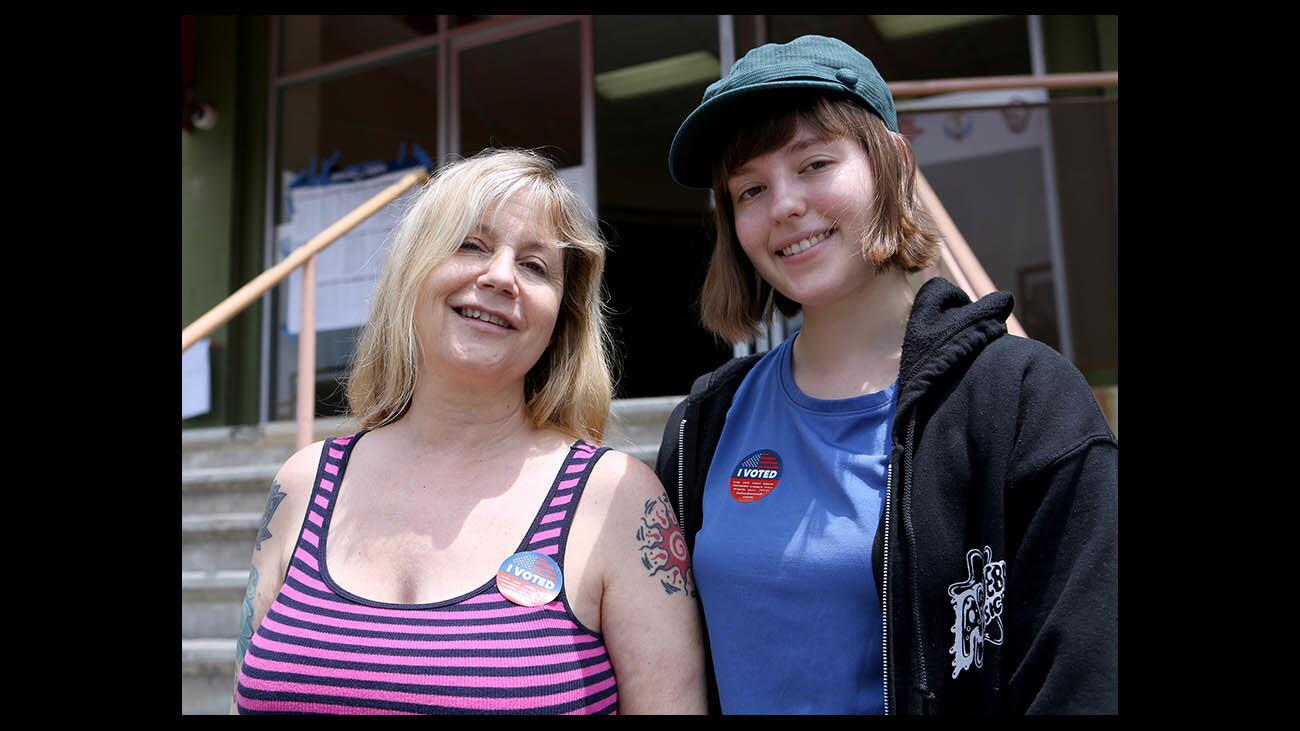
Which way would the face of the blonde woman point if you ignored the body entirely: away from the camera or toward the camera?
toward the camera

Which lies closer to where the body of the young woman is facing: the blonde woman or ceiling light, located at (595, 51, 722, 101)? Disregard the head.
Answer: the blonde woman

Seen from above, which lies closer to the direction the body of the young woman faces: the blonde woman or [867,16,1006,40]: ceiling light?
the blonde woman

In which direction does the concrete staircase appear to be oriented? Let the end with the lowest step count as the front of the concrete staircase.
toward the camera

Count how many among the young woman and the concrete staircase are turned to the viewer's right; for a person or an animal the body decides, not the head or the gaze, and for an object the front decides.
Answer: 0

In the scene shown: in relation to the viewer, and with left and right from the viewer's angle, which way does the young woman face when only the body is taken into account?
facing the viewer and to the left of the viewer

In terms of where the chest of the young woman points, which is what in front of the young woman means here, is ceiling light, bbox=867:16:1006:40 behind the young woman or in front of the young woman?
behind

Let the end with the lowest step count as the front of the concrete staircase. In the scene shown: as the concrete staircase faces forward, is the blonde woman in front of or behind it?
in front
